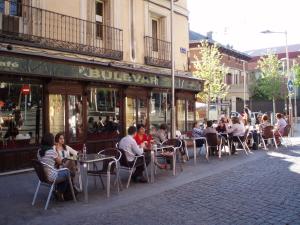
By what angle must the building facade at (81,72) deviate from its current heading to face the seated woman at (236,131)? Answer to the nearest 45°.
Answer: approximately 45° to its left

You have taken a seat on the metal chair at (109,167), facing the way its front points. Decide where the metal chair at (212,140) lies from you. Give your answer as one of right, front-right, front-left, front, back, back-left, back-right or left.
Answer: back

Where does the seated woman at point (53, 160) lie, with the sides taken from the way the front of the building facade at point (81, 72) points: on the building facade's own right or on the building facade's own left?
on the building facade's own right

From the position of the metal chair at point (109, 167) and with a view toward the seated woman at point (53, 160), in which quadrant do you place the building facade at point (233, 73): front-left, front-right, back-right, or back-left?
back-right

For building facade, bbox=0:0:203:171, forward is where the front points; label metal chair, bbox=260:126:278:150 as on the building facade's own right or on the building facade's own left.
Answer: on the building facade's own left

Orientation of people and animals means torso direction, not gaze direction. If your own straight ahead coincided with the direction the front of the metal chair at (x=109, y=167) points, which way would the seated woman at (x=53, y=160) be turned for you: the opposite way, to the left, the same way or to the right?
the opposite way

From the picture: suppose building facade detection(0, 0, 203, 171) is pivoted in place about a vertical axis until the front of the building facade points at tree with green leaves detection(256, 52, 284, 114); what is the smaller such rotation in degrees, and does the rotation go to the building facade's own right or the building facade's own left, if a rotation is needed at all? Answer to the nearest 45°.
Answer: approximately 90° to the building facade's own left
